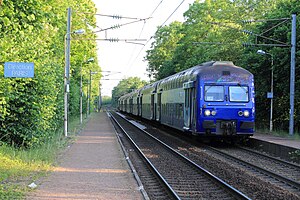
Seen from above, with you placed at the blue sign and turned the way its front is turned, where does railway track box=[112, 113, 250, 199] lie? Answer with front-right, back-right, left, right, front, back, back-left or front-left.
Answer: left

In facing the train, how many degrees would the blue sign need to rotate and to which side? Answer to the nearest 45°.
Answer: approximately 135° to its left

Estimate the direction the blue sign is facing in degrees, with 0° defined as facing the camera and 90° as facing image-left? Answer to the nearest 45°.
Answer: approximately 0°

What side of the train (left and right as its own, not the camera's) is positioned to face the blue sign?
right

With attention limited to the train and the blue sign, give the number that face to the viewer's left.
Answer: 0

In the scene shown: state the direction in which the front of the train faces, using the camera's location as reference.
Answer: facing the viewer and to the right of the viewer
